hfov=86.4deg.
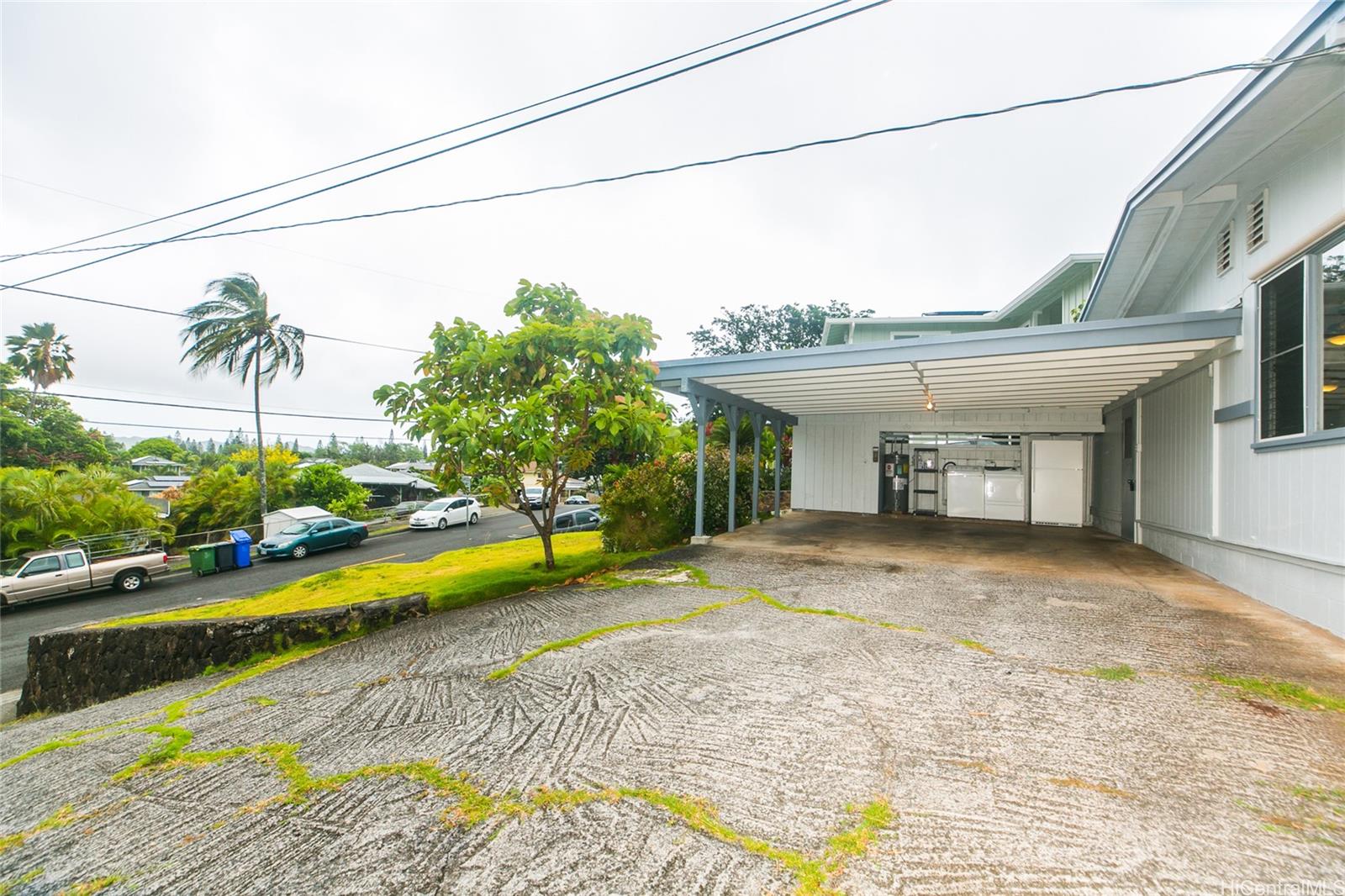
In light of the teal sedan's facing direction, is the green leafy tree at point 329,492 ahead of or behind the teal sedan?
behind

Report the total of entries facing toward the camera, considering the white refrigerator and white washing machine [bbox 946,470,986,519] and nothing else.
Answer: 2

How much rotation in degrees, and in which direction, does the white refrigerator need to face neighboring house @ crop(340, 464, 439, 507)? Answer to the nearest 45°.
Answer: approximately 90° to its right

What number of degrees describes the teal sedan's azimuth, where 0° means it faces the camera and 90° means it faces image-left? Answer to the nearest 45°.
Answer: approximately 45°

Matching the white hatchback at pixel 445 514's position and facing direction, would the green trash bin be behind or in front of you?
in front

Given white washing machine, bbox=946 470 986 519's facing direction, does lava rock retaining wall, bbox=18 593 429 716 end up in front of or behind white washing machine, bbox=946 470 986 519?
in front

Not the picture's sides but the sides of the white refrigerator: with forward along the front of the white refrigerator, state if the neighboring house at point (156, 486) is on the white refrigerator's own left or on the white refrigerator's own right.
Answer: on the white refrigerator's own right

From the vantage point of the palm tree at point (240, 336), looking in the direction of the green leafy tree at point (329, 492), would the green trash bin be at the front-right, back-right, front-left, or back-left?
back-right

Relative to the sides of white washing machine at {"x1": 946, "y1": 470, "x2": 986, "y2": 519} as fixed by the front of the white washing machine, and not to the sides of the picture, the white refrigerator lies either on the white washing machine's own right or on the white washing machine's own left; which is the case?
on the white washing machine's own left

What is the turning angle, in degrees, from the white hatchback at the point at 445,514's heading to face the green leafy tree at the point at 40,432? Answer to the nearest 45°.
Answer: approximately 90° to its right
